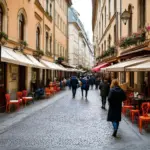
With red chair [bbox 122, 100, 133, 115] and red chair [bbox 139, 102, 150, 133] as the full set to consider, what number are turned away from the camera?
0

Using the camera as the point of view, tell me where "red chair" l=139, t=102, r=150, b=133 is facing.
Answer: facing the viewer and to the left of the viewer

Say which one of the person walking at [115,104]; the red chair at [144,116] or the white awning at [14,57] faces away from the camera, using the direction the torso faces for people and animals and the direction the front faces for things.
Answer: the person walking

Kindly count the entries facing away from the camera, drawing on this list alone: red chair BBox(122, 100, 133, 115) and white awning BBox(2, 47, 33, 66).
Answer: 0

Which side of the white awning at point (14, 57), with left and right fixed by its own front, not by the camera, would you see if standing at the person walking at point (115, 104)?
front

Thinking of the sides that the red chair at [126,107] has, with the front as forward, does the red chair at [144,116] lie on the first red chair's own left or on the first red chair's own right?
on the first red chair's own left

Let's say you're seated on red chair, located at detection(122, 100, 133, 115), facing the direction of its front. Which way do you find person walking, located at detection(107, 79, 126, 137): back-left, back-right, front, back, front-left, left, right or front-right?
front-left

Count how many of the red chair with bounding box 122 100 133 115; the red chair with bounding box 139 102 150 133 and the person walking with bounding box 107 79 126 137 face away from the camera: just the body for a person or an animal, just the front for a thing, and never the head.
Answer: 1

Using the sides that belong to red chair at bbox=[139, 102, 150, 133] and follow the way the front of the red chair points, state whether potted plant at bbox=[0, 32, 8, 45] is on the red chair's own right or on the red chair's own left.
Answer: on the red chair's own right

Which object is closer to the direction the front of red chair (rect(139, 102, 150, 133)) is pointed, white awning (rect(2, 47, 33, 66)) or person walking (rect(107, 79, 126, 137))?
the person walking

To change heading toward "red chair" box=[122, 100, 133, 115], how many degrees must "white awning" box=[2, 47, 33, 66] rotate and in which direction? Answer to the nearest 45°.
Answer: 0° — it already faces it

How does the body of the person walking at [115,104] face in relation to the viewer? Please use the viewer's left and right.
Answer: facing away from the viewer
